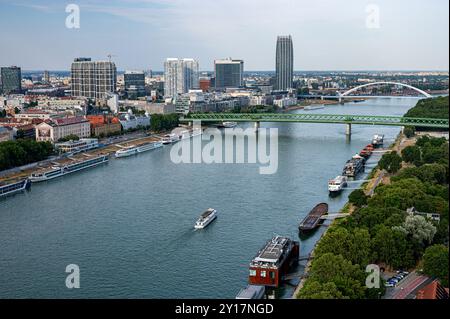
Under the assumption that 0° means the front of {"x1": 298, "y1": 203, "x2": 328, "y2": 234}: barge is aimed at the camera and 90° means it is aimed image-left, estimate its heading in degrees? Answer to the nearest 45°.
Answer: approximately 45°

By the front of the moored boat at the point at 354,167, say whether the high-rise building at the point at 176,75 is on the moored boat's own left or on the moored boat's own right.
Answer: on the moored boat's own right

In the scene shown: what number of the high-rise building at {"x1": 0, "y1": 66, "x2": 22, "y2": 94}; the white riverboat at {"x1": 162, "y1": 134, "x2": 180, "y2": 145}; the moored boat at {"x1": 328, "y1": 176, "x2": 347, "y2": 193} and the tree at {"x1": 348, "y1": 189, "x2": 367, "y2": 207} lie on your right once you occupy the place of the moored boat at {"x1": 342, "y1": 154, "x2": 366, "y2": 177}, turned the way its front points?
2

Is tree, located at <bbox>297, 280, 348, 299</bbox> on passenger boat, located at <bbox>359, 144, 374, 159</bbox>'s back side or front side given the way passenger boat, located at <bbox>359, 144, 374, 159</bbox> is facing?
on the front side

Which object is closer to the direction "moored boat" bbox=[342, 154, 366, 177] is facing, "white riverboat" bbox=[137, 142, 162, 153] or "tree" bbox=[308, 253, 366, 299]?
the tree

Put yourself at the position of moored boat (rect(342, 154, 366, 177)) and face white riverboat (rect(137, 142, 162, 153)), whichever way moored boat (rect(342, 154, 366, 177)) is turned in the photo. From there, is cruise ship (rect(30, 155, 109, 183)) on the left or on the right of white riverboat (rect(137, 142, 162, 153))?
left

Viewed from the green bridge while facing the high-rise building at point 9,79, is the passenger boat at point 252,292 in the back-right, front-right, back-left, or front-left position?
back-left

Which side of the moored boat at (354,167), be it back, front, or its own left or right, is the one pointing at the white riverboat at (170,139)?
right
